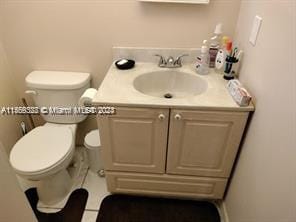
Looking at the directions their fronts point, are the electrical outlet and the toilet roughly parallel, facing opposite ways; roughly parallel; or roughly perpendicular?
roughly perpendicular

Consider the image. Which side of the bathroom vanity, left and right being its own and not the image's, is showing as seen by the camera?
front

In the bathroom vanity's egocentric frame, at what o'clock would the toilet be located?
The toilet is roughly at 3 o'clock from the bathroom vanity.

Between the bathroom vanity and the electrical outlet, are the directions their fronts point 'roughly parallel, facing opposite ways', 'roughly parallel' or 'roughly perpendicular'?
roughly perpendicular

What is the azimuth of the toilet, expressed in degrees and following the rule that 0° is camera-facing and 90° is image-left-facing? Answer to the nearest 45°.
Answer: approximately 45°

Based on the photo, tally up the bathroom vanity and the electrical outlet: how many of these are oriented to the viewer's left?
1

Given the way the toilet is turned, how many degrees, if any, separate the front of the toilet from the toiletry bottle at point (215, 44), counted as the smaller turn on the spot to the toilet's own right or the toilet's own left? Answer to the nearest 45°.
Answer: approximately 135° to the toilet's own left

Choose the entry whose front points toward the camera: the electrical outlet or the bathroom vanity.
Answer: the bathroom vanity

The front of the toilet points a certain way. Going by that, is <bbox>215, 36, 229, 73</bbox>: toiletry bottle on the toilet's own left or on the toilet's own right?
on the toilet's own left

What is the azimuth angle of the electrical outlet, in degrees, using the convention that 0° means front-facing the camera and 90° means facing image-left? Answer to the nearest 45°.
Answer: approximately 90°

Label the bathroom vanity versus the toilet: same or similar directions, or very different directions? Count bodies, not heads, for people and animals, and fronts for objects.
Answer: same or similar directions

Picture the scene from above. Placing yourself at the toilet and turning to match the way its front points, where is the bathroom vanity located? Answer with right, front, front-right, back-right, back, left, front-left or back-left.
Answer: left
